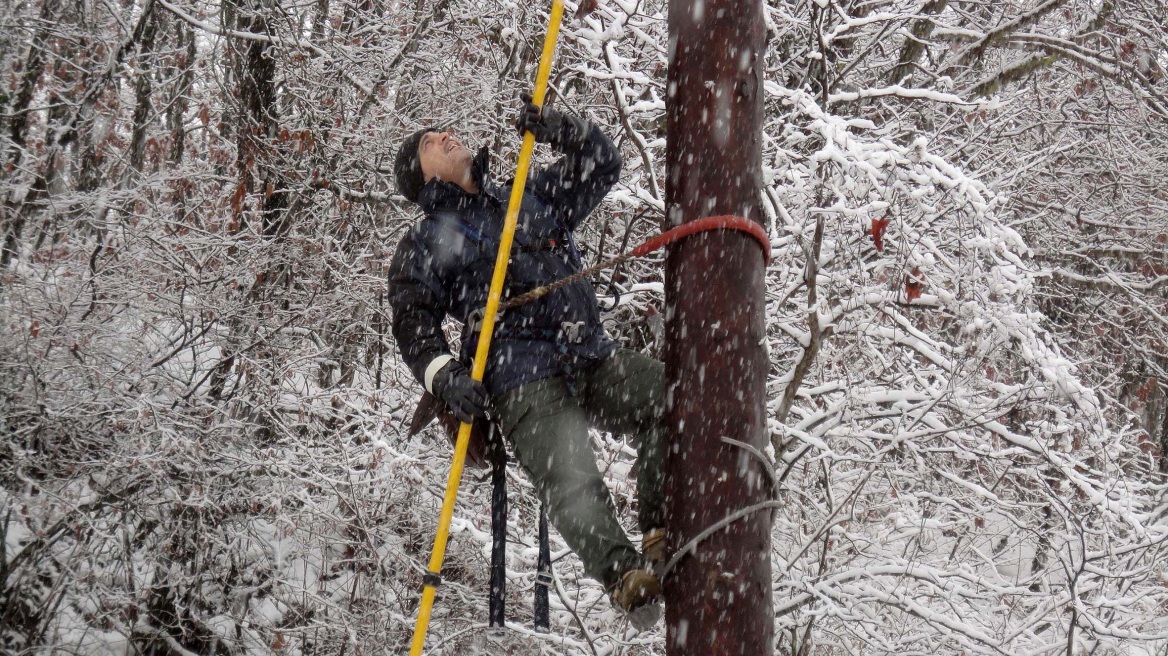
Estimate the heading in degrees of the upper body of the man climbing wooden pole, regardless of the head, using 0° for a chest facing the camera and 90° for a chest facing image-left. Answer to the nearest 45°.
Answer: approximately 315°
